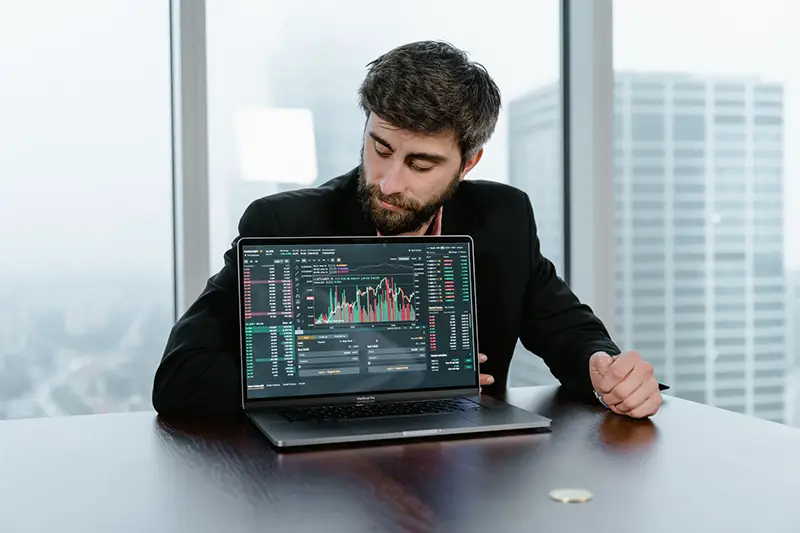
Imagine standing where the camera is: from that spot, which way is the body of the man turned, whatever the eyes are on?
toward the camera

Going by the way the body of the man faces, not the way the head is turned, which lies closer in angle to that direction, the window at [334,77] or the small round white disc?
the small round white disc

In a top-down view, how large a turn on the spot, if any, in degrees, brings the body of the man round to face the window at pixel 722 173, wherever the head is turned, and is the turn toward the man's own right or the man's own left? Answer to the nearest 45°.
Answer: approximately 135° to the man's own left

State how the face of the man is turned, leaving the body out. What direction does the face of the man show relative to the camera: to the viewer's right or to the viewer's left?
to the viewer's left

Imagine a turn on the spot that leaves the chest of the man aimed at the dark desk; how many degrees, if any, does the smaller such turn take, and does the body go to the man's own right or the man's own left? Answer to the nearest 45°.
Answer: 0° — they already face it

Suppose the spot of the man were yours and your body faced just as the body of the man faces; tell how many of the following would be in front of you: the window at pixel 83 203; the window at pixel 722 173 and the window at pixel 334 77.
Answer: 0

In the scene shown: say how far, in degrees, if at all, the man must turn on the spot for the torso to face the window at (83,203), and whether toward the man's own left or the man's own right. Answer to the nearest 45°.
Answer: approximately 135° to the man's own right

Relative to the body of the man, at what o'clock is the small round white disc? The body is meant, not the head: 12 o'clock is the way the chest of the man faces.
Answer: The small round white disc is roughly at 12 o'clock from the man.

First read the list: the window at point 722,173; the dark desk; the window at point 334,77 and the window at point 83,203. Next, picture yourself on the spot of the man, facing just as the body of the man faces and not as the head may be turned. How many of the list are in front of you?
1

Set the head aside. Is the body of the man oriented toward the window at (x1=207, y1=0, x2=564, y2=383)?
no

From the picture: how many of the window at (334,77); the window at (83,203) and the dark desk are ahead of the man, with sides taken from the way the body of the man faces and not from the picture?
1
